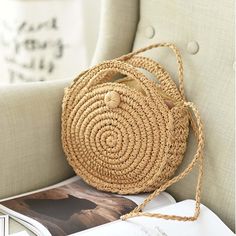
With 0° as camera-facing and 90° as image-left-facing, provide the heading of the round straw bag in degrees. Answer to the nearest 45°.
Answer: approximately 45°

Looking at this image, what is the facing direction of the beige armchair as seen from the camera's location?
facing the viewer and to the left of the viewer

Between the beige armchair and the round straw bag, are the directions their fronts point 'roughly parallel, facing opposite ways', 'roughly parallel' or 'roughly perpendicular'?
roughly parallel
